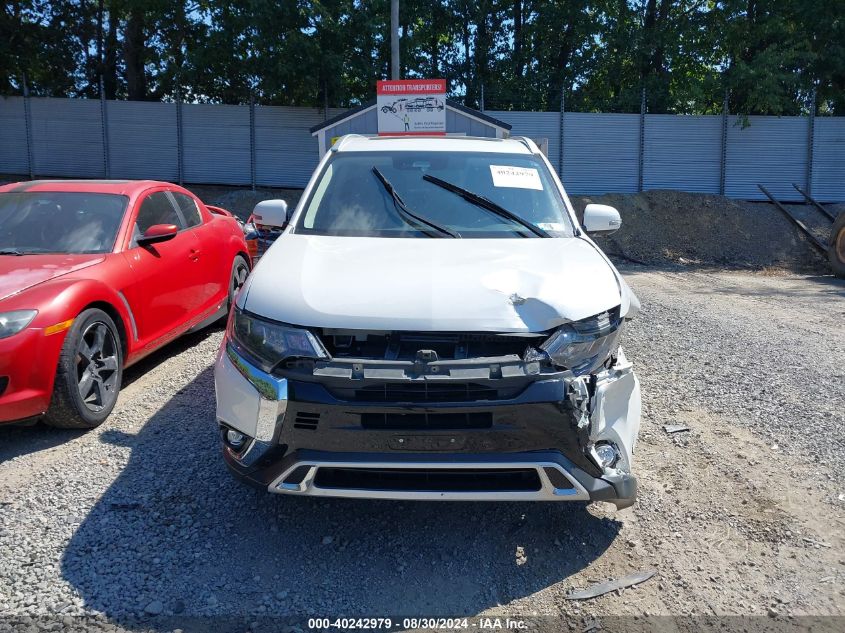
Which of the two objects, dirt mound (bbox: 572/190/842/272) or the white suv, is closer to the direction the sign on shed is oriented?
the white suv

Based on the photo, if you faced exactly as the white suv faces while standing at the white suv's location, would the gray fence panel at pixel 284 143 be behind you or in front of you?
behind

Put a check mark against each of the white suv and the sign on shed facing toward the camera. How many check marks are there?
2

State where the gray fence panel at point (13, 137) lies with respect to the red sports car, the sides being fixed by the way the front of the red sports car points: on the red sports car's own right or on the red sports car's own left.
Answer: on the red sports car's own right

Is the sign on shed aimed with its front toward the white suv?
yes

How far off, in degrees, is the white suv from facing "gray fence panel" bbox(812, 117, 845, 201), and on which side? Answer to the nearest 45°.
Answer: approximately 135° to its left

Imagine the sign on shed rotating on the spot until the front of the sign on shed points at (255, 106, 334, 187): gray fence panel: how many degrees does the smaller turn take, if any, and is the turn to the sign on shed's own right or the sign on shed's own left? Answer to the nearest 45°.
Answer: approximately 135° to the sign on shed's own right

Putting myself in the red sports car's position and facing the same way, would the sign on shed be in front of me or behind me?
behind

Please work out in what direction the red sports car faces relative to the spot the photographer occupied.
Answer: facing the viewer and to the left of the viewer

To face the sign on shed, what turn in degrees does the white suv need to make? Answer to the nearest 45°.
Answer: approximately 180°

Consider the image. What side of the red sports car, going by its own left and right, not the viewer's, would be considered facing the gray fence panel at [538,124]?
back
